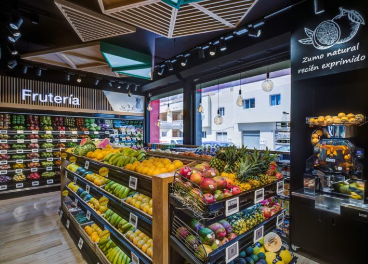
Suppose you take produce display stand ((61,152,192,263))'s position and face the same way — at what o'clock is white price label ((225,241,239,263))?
The white price label is roughly at 9 o'clock from the produce display stand.

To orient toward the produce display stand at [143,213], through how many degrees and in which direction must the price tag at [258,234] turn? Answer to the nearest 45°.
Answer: approximately 135° to its right

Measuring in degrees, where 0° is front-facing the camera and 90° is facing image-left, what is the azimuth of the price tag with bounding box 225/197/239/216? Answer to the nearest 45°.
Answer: approximately 315°

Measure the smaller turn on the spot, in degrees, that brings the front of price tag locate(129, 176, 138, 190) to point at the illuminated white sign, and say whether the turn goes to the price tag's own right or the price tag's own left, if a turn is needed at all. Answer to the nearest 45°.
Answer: approximately 90° to the price tag's own right

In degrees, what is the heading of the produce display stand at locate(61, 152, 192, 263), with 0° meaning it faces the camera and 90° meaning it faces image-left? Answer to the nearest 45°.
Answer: approximately 45°

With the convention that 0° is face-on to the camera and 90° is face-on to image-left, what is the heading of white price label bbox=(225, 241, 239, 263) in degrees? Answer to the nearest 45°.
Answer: approximately 315°

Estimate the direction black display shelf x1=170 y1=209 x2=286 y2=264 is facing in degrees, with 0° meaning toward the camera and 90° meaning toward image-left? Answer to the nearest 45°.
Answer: approximately 315°

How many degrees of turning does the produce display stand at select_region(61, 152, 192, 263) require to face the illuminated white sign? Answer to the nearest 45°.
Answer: approximately 90° to its right

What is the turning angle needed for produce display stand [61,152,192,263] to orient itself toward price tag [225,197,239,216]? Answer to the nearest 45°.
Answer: approximately 90° to its left

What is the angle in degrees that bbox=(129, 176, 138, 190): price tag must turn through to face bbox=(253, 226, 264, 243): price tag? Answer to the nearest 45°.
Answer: approximately 90° to its left
